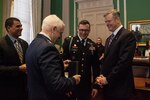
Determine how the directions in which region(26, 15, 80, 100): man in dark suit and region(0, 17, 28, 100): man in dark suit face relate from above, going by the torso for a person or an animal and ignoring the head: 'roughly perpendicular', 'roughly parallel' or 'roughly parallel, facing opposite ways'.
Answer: roughly perpendicular

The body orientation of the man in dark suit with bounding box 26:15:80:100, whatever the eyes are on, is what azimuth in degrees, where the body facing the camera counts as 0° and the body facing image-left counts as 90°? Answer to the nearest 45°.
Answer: approximately 225°

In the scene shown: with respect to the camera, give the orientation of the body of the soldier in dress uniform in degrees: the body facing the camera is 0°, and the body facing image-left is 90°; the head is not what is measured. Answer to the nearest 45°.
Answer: approximately 0°

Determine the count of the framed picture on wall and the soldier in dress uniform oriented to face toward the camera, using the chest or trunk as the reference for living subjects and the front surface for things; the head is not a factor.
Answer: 2

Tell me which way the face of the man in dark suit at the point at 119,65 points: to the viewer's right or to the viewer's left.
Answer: to the viewer's left

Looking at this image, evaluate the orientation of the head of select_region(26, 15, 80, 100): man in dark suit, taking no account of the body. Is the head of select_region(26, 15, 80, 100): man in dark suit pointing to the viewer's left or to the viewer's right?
to the viewer's right

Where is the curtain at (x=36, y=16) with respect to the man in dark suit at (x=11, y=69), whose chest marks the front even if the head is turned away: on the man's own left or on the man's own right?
on the man's own left

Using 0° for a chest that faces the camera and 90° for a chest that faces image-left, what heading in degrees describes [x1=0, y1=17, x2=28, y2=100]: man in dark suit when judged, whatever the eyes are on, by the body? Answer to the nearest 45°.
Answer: approximately 315°

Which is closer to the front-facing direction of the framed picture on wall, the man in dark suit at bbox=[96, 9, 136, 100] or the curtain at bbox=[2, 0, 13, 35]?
the man in dark suit

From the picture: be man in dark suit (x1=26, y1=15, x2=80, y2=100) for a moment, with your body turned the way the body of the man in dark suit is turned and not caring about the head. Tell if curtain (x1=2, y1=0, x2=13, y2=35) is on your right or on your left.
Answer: on your left
